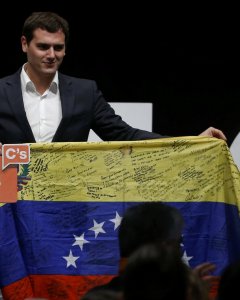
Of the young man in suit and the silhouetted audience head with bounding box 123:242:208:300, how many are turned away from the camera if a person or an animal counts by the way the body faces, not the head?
1

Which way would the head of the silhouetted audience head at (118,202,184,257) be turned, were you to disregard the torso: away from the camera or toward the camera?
away from the camera

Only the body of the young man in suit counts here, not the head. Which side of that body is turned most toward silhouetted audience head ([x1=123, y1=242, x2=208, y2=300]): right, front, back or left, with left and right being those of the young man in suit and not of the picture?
front

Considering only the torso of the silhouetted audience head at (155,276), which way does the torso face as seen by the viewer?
away from the camera

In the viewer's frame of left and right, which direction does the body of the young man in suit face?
facing the viewer

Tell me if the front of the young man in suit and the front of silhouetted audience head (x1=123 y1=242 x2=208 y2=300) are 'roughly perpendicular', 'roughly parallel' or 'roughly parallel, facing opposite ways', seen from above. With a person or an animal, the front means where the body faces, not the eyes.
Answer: roughly parallel, facing opposite ways

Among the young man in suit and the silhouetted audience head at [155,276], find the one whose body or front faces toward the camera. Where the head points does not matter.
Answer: the young man in suit

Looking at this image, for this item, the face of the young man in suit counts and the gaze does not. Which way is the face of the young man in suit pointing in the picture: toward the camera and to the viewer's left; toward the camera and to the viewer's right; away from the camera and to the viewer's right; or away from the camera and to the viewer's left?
toward the camera and to the viewer's right

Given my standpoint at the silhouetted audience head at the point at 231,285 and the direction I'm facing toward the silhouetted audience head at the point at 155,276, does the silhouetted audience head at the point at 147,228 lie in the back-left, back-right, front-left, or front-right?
front-right
